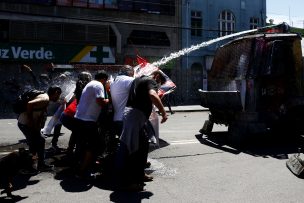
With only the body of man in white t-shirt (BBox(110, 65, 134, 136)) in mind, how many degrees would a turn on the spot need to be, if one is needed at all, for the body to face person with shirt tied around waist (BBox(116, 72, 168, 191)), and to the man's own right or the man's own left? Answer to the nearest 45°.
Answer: approximately 135° to the man's own right

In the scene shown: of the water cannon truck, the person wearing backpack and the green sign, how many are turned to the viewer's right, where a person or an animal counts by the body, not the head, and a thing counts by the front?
1

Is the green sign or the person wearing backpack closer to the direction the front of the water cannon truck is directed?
the person wearing backpack

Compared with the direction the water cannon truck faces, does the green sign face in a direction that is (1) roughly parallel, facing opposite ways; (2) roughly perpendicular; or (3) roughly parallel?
roughly perpendicular

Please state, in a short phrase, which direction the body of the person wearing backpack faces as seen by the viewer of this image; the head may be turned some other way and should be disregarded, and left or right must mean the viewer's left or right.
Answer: facing to the right of the viewer

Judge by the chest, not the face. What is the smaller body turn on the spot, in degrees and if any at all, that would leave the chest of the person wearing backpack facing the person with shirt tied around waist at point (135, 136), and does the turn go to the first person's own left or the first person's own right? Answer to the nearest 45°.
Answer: approximately 45° to the first person's own right

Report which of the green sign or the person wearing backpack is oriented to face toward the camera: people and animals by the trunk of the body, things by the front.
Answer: the green sign

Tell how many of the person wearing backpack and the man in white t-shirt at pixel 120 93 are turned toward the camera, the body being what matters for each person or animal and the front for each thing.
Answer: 0

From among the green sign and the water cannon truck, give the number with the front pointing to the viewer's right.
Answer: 0

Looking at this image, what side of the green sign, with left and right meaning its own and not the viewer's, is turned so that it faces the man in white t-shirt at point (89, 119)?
front

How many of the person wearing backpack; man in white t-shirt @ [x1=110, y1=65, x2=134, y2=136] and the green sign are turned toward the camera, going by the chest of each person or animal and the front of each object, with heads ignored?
1

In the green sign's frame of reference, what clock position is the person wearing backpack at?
The person wearing backpack is roughly at 12 o'clock from the green sign.

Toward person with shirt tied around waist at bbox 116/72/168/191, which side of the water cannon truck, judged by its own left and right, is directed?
front

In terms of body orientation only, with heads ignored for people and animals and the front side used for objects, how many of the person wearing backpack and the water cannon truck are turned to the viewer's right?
1

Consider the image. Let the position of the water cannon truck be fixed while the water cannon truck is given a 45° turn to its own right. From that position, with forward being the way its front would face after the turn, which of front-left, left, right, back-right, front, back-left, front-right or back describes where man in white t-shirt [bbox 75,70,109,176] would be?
front-left

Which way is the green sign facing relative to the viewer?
toward the camera

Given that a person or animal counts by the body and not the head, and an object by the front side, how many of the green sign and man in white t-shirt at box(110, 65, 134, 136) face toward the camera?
1
